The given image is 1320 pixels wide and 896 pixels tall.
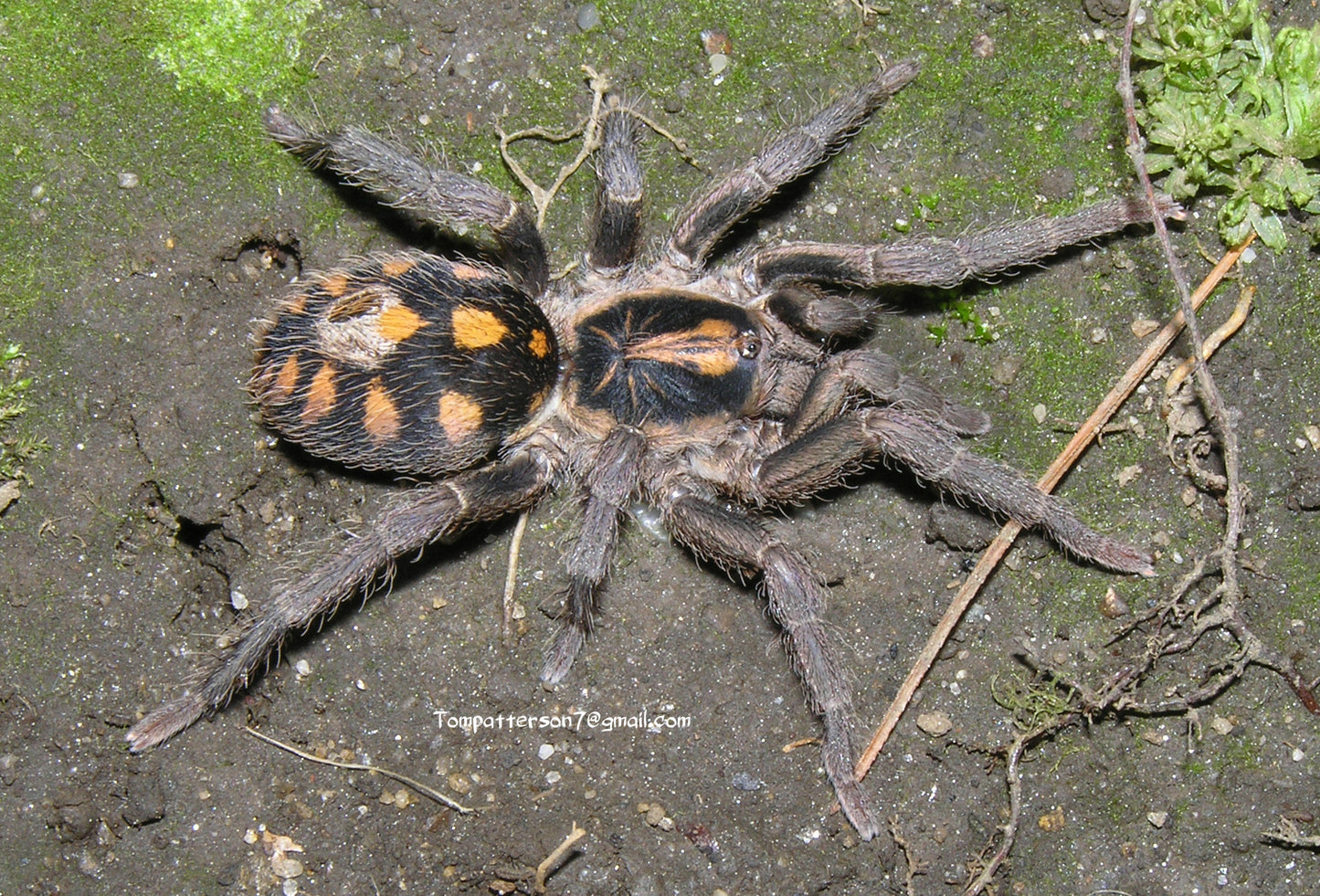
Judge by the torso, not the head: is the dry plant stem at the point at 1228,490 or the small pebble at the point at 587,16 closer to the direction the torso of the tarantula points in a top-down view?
the dry plant stem

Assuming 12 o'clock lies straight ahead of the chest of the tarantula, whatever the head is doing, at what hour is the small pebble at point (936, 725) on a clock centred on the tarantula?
The small pebble is roughly at 1 o'clock from the tarantula.

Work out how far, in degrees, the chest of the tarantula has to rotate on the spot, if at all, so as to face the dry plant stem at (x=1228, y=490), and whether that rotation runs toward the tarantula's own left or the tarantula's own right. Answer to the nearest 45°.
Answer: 0° — it already faces it

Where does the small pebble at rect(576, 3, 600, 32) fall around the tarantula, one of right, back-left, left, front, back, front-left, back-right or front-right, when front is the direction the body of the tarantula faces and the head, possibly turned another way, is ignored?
left

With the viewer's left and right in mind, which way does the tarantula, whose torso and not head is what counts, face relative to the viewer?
facing to the right of the viewer

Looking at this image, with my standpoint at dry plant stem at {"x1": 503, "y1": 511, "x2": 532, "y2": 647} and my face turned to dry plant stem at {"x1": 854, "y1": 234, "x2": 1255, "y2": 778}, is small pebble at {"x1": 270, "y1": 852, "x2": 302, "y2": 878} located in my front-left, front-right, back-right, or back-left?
back-right

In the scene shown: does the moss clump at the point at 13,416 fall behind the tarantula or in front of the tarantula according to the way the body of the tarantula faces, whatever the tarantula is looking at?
behind

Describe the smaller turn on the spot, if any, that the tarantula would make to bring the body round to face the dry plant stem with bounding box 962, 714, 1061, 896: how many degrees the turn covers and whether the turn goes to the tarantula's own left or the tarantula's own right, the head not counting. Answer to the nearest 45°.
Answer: approximately 45° to the tarantula's own right

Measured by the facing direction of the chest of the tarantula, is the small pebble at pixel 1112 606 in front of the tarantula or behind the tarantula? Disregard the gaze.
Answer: in front

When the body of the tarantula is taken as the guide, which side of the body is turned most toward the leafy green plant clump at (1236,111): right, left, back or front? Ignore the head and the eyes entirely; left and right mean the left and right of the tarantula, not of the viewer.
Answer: front

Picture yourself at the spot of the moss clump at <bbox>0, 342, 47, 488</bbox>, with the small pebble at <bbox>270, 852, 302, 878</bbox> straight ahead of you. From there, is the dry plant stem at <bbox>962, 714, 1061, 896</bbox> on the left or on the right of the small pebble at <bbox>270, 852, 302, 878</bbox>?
left

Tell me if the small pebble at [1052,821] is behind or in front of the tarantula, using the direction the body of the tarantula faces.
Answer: in front

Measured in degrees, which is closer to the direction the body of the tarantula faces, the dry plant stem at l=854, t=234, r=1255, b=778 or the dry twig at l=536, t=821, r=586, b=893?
the dry plant stem

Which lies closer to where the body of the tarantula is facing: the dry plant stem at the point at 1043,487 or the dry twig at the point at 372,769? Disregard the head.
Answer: the dry plant stem

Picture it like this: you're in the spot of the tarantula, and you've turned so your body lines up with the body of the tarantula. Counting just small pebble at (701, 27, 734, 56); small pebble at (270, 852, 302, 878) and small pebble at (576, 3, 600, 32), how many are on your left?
2

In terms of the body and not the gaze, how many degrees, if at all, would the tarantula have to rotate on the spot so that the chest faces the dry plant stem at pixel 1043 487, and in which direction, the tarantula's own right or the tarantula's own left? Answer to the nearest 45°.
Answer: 0° — it already faces it

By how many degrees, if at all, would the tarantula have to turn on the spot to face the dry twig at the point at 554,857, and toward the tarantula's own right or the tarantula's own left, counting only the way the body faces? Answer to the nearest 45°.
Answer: approximately 90° to the tarantula's own right
